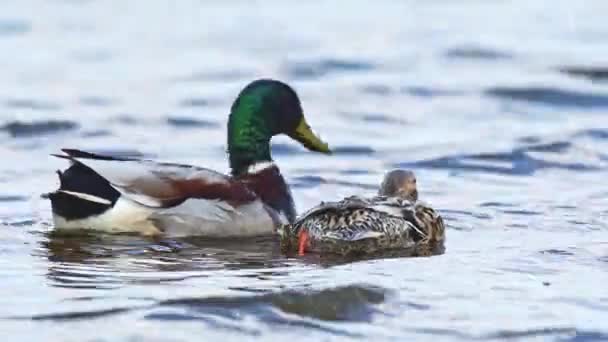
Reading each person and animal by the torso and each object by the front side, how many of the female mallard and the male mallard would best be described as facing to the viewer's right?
2

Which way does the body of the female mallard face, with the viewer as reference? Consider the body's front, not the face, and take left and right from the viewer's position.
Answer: facing to the right of the viewer

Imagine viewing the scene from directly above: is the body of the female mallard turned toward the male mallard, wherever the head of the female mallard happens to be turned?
no

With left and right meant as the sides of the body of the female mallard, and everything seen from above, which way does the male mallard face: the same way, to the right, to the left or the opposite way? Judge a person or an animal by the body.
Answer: the same way

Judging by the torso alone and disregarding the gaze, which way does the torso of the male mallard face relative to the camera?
to the viewer's right

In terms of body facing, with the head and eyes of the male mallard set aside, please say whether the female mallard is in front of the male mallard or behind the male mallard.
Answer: in front
